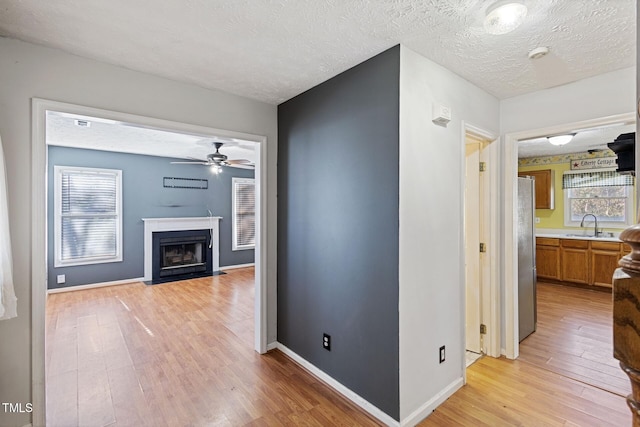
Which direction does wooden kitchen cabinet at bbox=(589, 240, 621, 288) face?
toward the camera

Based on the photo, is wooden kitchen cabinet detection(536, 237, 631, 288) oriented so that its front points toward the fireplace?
no

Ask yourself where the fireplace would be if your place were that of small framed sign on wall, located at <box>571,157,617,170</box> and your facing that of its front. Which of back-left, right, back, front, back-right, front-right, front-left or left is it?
front-right

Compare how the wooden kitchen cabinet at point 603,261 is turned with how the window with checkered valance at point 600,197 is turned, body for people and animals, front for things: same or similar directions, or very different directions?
same or similar directions

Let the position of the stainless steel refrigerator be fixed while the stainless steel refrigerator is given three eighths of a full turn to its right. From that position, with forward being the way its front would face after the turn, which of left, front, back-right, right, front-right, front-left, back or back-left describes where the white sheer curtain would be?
front

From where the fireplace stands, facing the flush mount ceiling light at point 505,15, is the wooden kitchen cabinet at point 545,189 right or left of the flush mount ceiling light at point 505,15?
left

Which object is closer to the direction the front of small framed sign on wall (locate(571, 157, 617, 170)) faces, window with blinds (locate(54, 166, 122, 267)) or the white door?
the white door

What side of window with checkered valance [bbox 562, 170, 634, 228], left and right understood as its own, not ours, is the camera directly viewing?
front

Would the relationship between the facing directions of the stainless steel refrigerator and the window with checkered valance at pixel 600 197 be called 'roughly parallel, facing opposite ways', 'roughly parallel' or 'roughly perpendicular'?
roughly perpendicular

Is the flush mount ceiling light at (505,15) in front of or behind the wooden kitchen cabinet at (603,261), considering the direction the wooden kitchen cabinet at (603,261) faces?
in front

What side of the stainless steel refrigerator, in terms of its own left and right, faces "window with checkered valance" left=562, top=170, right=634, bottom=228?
left

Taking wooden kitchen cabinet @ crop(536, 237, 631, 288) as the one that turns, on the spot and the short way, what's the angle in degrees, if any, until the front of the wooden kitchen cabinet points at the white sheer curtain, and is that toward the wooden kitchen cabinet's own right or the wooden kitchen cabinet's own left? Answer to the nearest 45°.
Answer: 0° — it already faces it

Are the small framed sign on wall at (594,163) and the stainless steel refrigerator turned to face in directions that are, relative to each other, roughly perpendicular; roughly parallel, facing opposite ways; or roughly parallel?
roughly perpendicular

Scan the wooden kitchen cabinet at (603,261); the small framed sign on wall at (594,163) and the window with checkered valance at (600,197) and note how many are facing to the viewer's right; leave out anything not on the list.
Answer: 0

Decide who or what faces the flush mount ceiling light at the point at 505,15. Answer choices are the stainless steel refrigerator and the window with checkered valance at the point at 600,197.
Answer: the window with checkered valance

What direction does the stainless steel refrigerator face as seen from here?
to the viewer's right
